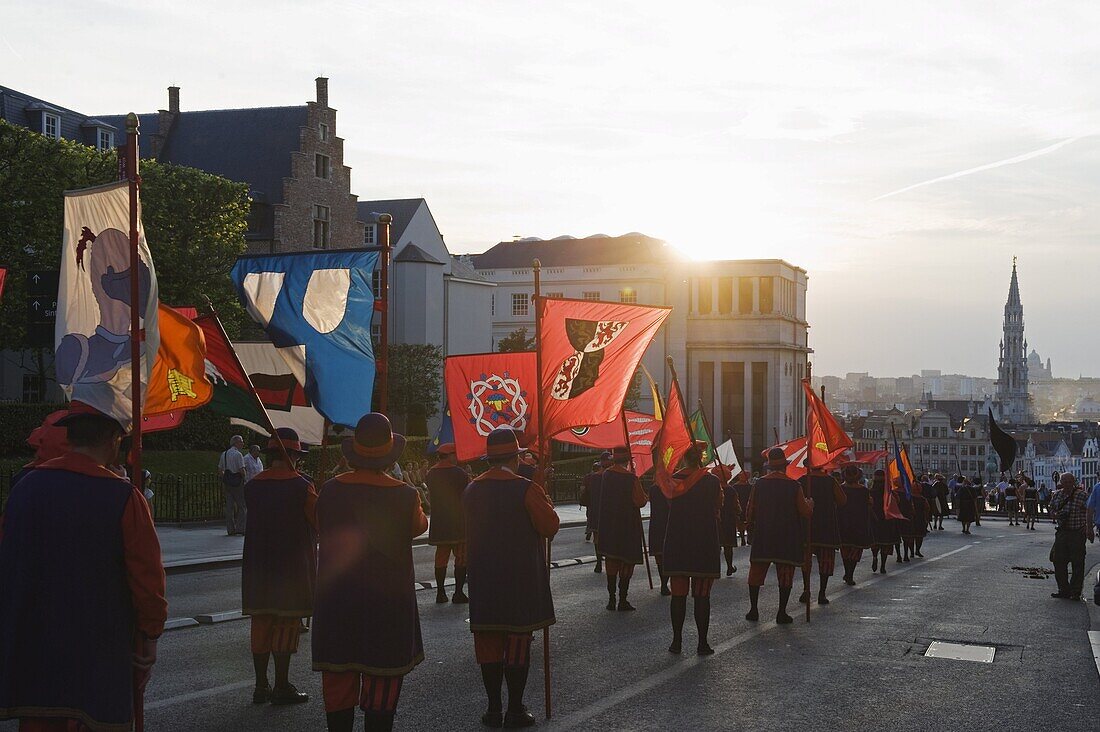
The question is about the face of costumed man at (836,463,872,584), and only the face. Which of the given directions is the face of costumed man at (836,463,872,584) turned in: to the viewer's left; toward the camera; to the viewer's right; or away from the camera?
away from the camera

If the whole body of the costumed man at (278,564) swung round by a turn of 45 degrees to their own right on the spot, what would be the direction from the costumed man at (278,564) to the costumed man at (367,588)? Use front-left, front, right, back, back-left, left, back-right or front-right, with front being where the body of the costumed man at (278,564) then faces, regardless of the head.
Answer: right

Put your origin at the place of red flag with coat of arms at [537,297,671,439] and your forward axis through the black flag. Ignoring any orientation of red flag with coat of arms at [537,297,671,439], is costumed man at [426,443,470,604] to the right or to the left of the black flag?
left

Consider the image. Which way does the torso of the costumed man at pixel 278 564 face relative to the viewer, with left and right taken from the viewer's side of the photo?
facing away from the viewer and to the right of the viewer

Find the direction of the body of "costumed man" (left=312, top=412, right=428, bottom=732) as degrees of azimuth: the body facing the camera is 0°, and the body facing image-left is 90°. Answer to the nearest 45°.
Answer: approximately 180°

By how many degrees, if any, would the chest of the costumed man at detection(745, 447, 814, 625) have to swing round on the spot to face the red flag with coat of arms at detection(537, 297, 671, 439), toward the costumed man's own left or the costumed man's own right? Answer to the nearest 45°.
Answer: approximately 135° to the costumed man's own left

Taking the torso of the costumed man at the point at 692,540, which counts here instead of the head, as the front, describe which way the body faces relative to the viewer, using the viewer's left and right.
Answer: facing away from the viewer

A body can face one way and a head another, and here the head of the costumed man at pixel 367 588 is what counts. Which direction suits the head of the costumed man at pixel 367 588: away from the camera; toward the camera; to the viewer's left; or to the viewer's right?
away from the camera

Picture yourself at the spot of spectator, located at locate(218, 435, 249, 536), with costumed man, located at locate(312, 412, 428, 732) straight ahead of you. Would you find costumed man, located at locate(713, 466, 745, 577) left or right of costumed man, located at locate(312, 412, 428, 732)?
left

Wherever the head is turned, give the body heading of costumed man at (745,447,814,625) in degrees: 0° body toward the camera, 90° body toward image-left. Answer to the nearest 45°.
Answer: approximately 180°
